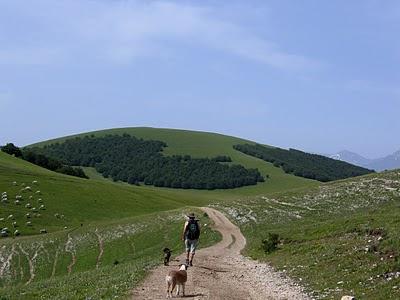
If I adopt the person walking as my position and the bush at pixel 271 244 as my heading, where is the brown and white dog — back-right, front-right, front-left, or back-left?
back-right

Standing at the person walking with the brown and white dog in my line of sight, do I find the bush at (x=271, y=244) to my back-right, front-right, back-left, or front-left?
back-left

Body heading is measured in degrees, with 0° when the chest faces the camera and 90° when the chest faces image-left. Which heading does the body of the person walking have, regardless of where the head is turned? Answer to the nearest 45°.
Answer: approximately 180°

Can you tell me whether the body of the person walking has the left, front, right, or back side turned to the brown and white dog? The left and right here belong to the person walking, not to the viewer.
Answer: back

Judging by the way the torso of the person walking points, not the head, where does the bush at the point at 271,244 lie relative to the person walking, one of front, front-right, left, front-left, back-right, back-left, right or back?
front-right

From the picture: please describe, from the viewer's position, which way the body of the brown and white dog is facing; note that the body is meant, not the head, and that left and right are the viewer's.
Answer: facing away from the viewer and to the right of the viewer
